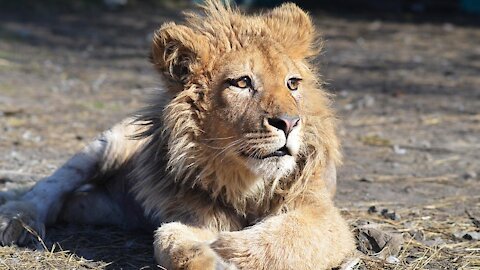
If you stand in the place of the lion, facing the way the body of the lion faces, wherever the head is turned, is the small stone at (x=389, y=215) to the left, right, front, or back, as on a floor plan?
left

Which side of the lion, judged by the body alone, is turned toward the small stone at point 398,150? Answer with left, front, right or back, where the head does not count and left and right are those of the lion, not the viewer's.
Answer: left

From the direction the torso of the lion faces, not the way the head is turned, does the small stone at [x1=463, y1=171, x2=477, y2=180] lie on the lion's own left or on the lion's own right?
on the lion's own left

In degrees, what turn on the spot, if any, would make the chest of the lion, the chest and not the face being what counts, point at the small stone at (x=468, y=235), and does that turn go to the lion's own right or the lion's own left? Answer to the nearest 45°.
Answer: approximately 45° to the lion's own left

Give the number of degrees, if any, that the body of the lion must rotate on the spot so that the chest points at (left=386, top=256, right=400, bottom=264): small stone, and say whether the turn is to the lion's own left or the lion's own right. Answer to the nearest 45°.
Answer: approximately 45° to the lion's own left

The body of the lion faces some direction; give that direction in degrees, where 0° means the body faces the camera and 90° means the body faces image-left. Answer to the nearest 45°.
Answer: approximately 315°

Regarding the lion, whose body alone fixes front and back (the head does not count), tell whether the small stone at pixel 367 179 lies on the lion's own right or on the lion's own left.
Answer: on the lion's own left
